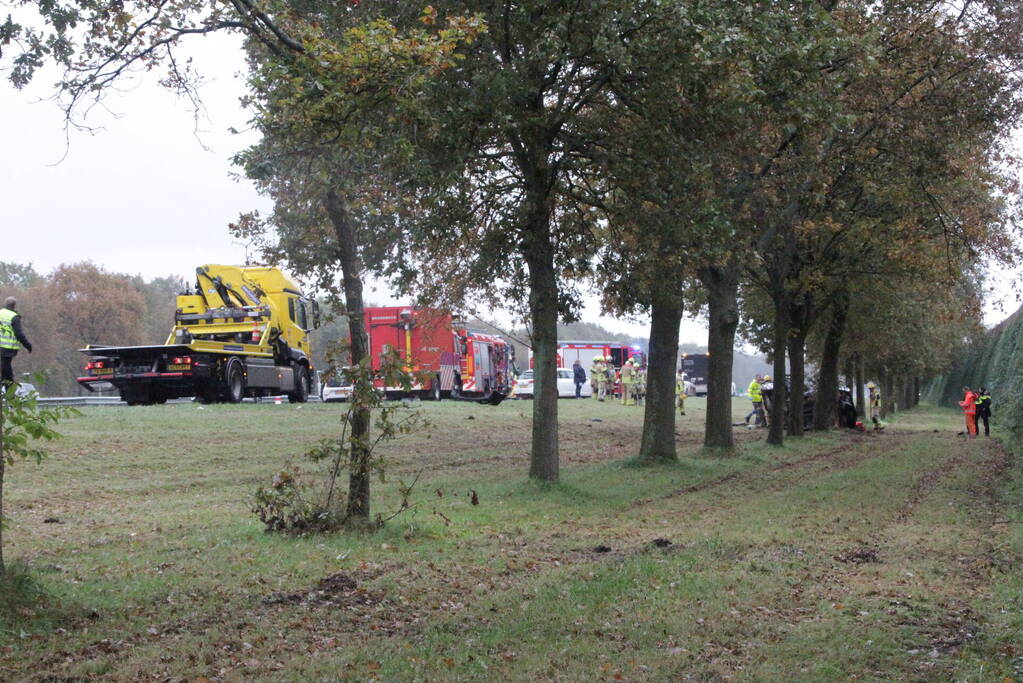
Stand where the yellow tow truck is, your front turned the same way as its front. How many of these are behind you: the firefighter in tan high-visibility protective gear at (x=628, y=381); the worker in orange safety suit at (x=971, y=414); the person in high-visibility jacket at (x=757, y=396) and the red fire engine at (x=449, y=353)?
0

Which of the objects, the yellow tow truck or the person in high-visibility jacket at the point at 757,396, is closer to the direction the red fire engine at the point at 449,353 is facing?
the person in high-visibility jacket

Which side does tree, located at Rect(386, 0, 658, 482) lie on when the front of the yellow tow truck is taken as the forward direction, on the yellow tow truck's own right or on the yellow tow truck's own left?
on the yellow tow truck's own right

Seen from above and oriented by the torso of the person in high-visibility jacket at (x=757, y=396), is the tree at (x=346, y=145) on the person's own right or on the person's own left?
on the person's own right

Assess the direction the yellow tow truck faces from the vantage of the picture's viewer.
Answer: facing away from the viewer and to the right of the viewer

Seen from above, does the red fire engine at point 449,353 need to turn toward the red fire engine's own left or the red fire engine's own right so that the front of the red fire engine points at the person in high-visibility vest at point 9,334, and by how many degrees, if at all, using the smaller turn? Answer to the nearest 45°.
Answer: approximately 135° to the red fire engine's own right

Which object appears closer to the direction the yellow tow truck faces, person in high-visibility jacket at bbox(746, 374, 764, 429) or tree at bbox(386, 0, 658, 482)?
the person in high-visibility jacket

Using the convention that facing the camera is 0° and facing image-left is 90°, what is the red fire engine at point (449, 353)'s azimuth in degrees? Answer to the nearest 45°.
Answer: approximately 225°

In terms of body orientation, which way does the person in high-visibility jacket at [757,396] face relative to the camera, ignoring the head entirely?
to the viewer's right

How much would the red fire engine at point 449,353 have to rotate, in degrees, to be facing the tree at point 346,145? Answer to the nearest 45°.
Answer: approximately 135° to its right

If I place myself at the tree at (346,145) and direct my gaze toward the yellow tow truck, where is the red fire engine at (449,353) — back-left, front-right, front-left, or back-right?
front-right

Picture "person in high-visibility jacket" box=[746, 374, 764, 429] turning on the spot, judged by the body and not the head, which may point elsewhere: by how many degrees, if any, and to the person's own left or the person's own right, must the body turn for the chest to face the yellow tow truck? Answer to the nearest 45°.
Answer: approximately 135° to the person's own right

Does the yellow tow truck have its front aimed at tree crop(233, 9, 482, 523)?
no

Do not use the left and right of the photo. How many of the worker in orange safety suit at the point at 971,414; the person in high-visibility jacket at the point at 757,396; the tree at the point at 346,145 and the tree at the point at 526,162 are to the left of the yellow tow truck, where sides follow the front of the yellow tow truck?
0

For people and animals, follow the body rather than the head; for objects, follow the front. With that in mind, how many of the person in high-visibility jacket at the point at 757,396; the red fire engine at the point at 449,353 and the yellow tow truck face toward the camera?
0

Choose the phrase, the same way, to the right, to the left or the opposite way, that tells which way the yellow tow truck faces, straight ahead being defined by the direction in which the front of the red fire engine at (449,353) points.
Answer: the same way

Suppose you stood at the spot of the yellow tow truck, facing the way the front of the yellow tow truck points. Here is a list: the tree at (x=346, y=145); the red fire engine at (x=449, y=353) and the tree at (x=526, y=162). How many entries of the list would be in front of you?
1

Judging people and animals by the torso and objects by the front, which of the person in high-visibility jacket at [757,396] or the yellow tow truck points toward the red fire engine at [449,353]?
the yellow tow truck

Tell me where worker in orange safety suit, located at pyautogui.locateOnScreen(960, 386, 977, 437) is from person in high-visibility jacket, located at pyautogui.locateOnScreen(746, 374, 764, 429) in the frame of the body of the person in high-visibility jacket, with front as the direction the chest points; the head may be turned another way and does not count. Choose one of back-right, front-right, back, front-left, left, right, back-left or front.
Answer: front
